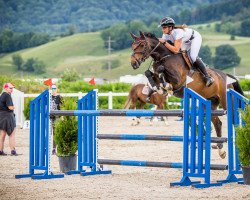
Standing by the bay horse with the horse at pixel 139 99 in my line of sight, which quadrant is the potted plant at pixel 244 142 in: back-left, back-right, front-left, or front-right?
back-right

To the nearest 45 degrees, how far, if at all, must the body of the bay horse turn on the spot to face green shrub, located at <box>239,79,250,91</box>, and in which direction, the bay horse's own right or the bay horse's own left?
approximately 135° to the bay horse's own right

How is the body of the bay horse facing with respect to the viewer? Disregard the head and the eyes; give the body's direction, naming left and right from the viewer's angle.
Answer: facing the viewer and to the left of the viewer

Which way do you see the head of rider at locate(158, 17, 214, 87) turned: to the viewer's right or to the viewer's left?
to the viewer's left
